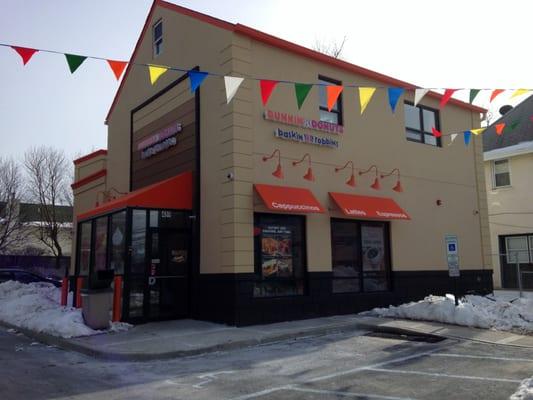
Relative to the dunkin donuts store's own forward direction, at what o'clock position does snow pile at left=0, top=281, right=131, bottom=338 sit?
The snow pile is roughly at 1 o'clock from the dunkin donuts store.

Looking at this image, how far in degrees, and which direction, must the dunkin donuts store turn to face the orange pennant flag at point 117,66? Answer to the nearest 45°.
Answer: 0° — it already faces it

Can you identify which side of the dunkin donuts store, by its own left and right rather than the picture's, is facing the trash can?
front

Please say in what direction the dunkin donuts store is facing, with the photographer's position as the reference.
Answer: facing the viewer and to the left of the viewer

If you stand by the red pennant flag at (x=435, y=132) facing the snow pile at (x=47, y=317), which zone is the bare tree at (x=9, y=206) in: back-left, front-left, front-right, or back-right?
front-right

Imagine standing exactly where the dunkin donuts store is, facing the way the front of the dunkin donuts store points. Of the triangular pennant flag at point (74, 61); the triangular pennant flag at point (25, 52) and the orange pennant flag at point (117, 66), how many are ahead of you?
3

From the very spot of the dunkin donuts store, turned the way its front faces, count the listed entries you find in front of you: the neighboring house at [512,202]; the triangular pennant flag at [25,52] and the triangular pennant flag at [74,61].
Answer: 2

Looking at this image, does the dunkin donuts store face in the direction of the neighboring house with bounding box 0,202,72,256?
no

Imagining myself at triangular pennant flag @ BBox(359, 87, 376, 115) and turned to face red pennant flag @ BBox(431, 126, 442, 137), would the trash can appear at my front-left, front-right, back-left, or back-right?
back-left

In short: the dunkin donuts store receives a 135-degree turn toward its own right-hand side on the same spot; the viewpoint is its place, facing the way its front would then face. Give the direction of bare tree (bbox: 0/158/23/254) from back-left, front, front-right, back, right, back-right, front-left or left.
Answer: front-left

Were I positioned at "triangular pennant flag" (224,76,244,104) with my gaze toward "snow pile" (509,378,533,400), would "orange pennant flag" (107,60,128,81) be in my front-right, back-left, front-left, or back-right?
back-right

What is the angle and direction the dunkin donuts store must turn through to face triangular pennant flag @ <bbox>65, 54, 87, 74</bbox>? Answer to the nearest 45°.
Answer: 0° — it already faces it

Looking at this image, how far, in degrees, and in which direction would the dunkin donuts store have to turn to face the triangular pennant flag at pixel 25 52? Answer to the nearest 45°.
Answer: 0° — it already faces it
